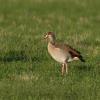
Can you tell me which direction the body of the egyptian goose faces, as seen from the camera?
to the viewer's left
